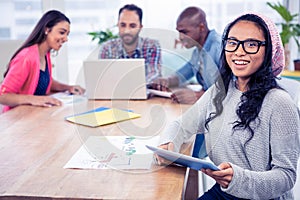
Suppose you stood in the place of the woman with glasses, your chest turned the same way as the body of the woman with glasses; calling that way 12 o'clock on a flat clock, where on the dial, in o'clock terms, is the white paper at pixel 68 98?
The white paper is roughly at 3 o'clock from the woman with glasses.

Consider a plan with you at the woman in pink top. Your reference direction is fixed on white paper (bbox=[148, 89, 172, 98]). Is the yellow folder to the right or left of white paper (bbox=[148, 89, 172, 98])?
right

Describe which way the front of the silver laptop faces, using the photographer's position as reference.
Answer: facing away from the viewer

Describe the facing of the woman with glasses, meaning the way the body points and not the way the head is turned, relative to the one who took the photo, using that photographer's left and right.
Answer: facing the viewer and to the left of the viewer

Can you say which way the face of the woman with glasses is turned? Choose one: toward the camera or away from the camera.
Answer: toward the camera

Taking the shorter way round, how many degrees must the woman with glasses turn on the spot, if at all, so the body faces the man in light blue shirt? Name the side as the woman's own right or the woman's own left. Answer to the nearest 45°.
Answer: approximately 135° to the woman's own right

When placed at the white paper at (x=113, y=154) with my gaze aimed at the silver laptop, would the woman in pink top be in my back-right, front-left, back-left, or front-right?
front-left

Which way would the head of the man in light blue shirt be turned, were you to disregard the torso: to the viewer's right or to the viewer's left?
to the viewer's left

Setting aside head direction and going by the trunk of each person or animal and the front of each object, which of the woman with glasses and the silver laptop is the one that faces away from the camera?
the silver laptop

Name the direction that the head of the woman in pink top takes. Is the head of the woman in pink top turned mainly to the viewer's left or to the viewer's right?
to the viewer's right

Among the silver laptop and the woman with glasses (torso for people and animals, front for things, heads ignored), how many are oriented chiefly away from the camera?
1

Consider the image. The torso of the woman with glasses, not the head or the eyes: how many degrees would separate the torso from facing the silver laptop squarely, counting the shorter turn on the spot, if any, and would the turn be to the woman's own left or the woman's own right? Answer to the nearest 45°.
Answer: approximately 90° to the woman's own right
